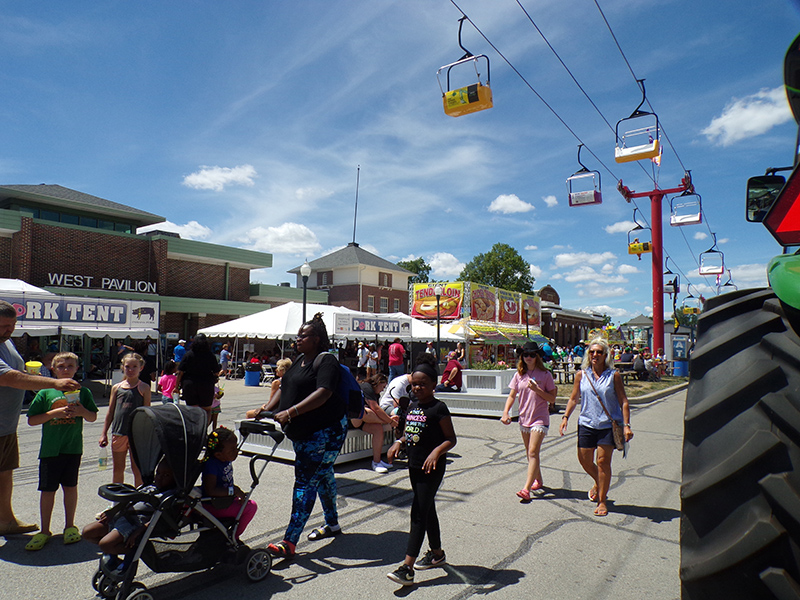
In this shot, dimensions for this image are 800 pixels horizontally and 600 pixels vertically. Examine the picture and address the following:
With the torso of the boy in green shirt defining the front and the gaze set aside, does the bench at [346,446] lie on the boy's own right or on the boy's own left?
on the boy's own left

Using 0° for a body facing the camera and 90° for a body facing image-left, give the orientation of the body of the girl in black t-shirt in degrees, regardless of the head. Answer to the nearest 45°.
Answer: approximately 45°

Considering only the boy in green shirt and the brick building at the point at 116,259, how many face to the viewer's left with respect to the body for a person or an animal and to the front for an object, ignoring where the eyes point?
0

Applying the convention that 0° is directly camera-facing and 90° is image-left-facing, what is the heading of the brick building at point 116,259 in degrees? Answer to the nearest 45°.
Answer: approximately 315°

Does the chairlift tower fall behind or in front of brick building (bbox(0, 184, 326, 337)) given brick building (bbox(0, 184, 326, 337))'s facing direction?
in front

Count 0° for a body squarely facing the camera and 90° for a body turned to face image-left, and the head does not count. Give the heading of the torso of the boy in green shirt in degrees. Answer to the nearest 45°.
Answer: approximately 0°

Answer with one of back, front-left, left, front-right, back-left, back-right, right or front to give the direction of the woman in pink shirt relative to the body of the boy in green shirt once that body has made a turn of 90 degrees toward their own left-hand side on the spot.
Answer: front

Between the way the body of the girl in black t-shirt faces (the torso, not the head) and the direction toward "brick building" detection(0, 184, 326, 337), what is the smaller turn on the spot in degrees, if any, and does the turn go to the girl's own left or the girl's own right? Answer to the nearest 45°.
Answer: approximately 90° to the girl's own right
